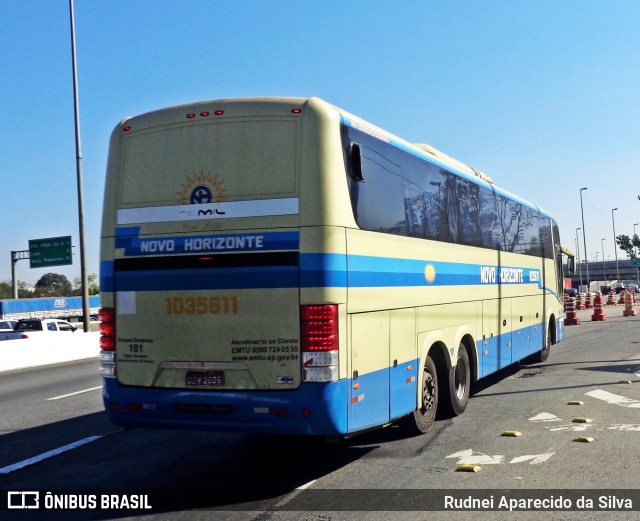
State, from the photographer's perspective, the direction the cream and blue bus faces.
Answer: facing away from the viewer and to the right of the viewer

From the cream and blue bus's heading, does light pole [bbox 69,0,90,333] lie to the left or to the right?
on its left

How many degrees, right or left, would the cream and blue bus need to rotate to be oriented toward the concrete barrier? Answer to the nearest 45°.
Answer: approximately 90° to its left
